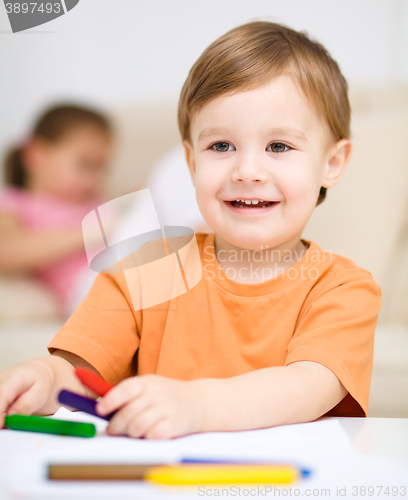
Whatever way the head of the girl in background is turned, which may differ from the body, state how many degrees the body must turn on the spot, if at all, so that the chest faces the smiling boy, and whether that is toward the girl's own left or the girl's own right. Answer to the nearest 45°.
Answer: approximately 45° to the girl's own right

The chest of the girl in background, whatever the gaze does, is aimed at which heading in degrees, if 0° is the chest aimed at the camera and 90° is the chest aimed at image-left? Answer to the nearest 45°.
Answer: approximately 315°
